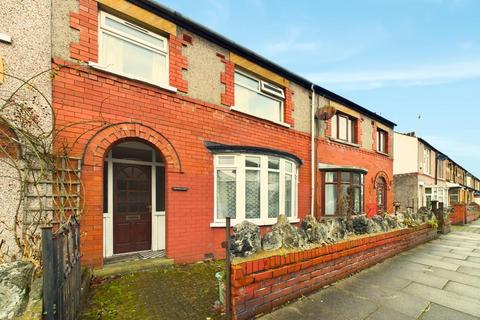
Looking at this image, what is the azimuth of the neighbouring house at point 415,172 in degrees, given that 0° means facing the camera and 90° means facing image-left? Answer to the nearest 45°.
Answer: approximately 270°

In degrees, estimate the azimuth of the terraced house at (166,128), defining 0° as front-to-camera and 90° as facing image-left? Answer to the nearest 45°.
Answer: approximately 315°

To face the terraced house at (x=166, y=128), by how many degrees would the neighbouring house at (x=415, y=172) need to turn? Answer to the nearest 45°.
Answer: approximately 90° to its right

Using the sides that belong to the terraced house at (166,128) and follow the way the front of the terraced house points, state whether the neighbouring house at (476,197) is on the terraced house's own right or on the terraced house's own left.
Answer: on the terraced house's own left

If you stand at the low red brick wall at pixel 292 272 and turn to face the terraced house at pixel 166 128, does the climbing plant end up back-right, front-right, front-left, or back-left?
front-left

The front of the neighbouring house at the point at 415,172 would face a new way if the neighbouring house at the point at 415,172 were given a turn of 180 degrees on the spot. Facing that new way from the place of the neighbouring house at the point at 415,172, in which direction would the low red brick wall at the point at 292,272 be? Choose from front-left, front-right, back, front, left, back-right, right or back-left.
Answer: left

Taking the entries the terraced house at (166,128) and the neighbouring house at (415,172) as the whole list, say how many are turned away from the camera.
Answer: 0

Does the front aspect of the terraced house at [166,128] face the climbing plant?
no

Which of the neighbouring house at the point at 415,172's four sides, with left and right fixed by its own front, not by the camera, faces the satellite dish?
right
